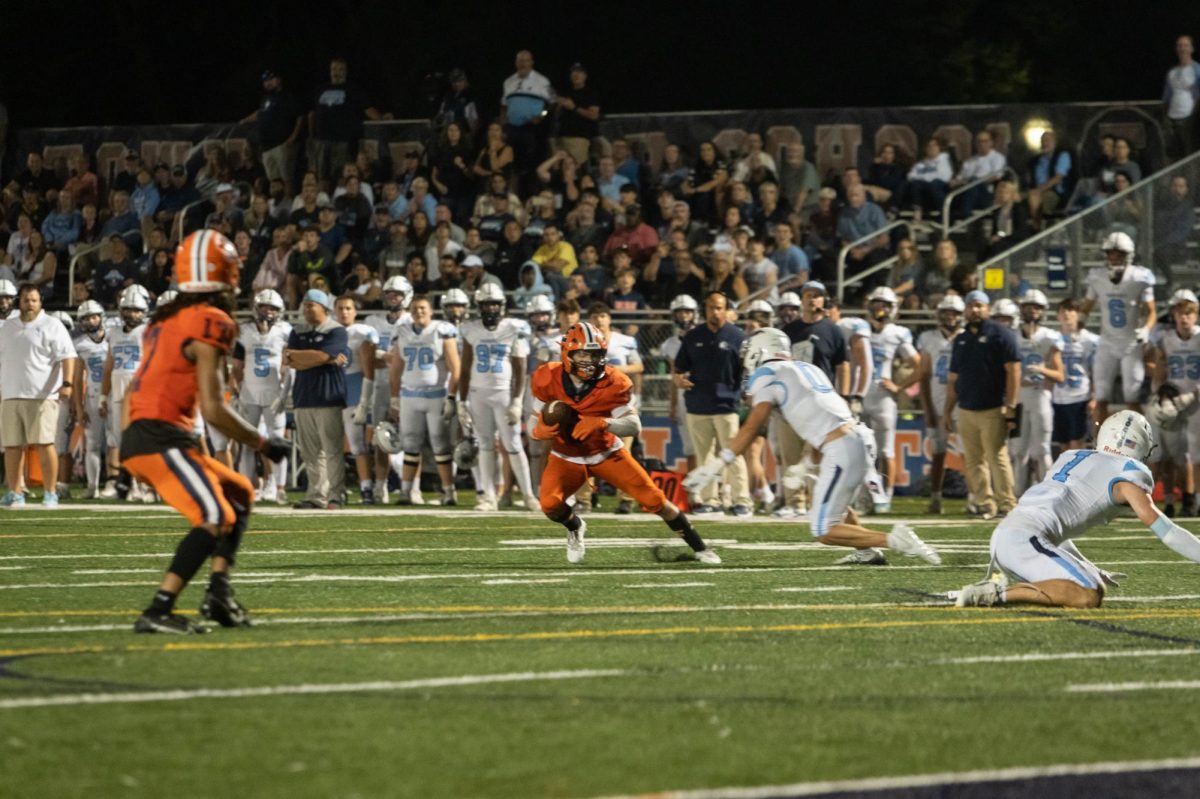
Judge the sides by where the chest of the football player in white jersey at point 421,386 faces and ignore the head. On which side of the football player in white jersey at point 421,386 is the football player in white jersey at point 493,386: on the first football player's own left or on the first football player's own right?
on the first football player's own left

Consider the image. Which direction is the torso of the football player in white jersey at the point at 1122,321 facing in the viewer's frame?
toward the camera

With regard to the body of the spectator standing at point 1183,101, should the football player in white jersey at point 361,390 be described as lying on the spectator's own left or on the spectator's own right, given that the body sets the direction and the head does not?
on the spectator's own right

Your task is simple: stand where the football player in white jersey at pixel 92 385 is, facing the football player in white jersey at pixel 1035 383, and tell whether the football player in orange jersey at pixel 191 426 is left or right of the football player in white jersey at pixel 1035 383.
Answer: right

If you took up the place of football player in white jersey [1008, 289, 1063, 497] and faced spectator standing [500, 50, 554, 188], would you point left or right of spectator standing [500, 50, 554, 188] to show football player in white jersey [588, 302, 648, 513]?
left

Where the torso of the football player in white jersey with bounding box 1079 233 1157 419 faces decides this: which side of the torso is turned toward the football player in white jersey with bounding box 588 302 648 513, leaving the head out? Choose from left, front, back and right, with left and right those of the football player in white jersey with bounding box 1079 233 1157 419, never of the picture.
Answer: right

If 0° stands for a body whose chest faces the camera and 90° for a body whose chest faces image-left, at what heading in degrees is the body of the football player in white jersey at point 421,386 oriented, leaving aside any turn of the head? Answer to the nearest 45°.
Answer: approximately 0°

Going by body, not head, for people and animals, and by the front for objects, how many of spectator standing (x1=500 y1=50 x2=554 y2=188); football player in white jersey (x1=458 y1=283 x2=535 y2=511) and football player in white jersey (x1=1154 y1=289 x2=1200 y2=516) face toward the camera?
3

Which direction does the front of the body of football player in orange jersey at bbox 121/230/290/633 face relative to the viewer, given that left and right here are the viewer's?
facing away from the viewer and to the right of the viewer

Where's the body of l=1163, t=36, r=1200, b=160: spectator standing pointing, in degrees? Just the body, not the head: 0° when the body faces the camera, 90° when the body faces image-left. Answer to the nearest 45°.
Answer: approximately 0°

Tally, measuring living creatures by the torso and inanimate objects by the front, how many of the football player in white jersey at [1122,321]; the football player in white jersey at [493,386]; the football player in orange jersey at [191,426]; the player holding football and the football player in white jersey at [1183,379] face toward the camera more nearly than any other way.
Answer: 4

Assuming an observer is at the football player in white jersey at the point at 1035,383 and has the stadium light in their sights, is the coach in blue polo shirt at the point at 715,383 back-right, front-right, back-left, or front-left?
back-left

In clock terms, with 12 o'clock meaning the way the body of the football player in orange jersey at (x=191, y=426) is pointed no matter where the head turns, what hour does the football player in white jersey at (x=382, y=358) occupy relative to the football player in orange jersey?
The football player in white jersey is roughly at 11 o'clock from the football player in orange jersey.

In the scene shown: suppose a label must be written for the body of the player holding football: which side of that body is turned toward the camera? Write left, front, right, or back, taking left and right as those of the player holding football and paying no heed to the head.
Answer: front
